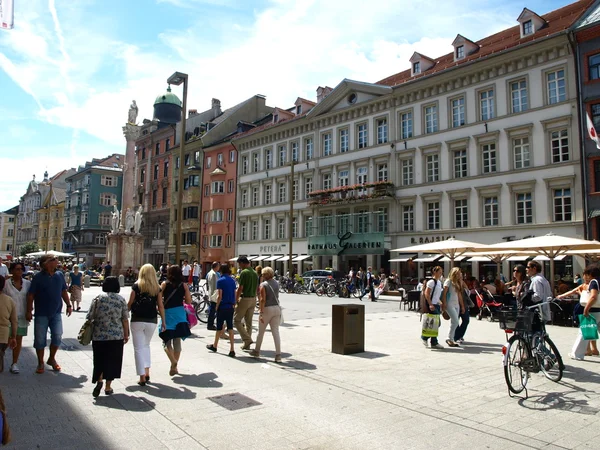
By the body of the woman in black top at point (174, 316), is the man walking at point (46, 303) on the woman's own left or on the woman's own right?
on the woman's own left

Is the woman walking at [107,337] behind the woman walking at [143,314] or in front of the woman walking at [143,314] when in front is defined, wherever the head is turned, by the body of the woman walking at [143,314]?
behind

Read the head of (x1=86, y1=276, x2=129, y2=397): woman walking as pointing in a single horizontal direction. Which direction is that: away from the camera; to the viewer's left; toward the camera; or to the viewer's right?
away from the camera

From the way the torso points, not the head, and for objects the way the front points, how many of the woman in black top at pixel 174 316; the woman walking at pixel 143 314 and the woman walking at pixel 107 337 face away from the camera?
3

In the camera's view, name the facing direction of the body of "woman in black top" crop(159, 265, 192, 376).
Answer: away from the camera

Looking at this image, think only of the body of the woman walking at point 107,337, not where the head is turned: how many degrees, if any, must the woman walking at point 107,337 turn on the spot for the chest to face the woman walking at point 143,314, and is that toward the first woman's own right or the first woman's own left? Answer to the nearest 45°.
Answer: approximately 45° to the first woman's own right

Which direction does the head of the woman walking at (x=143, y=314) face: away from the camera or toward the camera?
away from the camera

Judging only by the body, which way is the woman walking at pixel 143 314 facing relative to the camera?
away from the camera

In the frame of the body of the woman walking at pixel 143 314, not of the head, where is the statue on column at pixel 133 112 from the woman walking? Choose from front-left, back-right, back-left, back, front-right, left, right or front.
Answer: front

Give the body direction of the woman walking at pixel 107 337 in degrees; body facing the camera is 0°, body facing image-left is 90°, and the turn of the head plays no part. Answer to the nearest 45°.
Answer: approximately 180°

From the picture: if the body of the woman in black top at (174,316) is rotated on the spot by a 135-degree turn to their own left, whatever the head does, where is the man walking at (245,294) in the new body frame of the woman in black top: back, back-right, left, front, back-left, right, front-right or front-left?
back
